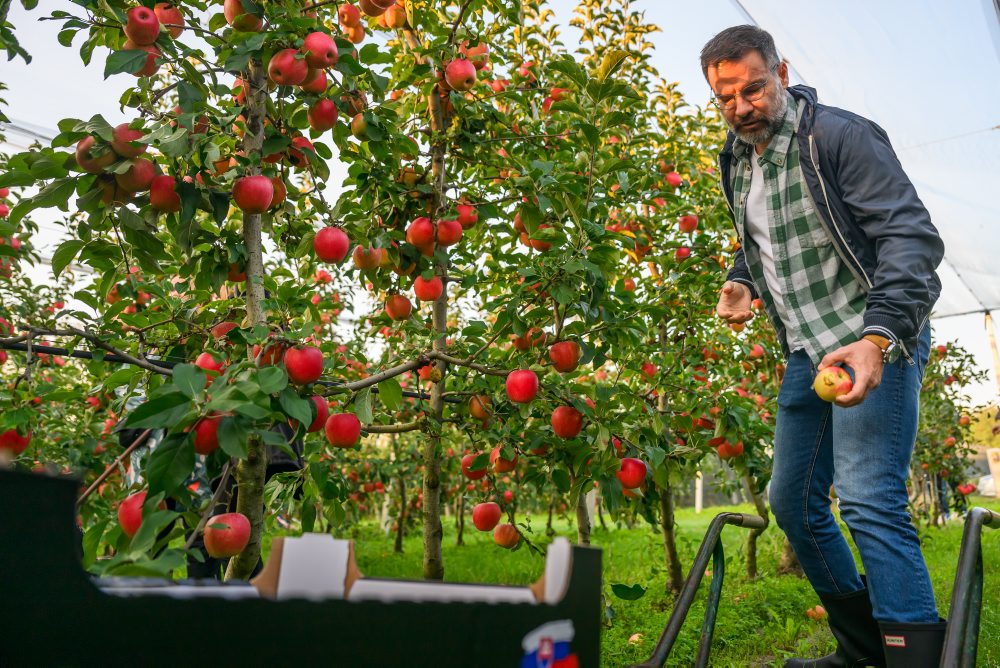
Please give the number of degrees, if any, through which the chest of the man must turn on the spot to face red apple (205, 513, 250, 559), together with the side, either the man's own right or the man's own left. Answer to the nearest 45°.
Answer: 0° — they already face it

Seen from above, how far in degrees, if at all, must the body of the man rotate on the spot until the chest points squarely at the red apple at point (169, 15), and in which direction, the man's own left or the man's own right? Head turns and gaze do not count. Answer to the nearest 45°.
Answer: approximately 45° to the man's own right

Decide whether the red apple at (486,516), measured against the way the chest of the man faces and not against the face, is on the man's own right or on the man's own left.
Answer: on the man's own right

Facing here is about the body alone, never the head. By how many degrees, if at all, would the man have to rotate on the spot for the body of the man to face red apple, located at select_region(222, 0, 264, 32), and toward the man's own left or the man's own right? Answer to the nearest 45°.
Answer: approximately 45° to the man's own right

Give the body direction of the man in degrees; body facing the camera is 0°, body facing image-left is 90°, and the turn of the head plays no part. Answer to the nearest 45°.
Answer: approximately 45°
